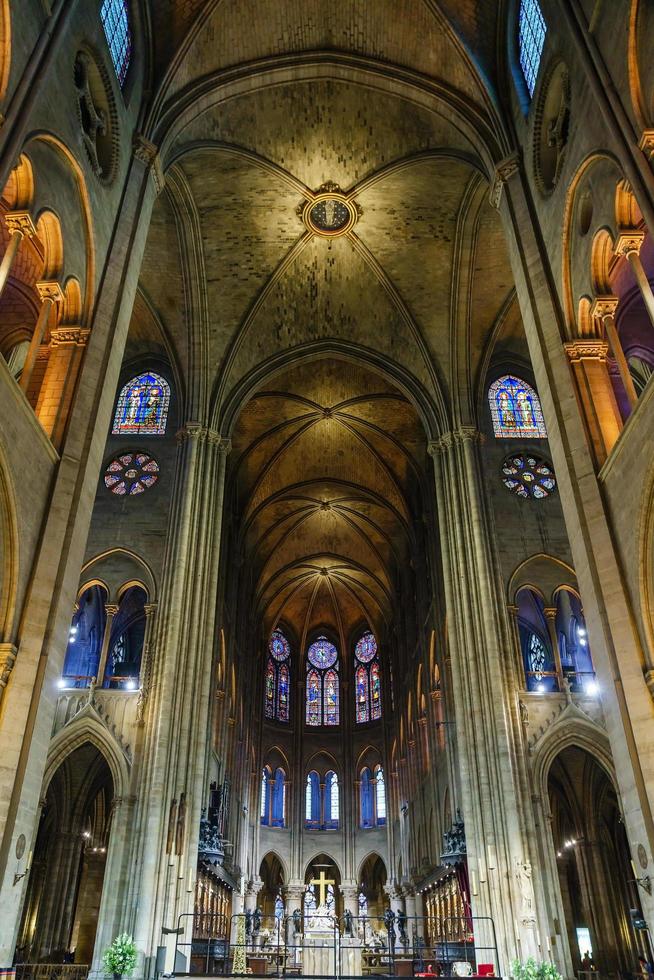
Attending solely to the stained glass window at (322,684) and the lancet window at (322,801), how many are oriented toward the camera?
2

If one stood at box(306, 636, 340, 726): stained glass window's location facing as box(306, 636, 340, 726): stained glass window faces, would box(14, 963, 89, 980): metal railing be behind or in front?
in front

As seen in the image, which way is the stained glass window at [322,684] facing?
toward the camera

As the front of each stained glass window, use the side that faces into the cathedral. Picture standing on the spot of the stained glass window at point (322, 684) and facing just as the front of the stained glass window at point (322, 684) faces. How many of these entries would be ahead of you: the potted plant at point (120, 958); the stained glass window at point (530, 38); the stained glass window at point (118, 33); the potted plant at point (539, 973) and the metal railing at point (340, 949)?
5

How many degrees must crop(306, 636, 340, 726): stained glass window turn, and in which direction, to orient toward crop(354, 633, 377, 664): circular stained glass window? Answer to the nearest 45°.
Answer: approximately 45° to its left

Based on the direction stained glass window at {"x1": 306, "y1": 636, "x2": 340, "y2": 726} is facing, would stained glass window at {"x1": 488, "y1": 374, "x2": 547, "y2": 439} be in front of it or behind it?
in front
